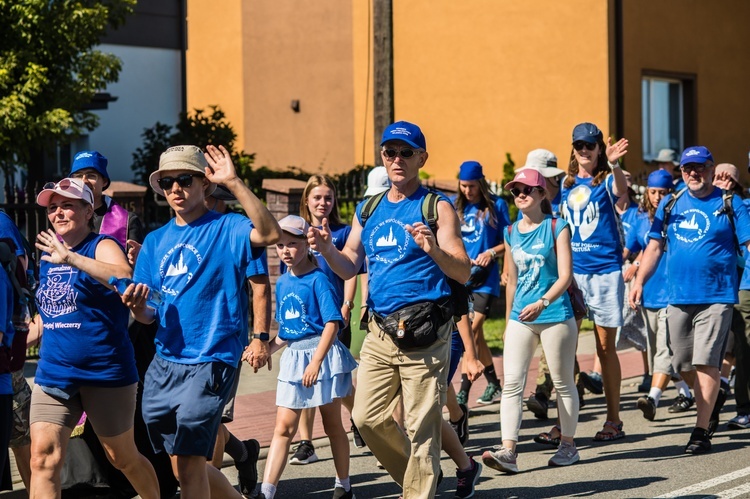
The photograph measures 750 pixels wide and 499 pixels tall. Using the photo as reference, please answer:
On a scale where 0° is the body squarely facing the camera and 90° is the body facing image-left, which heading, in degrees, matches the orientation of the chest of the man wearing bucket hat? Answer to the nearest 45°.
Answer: approximately 45°

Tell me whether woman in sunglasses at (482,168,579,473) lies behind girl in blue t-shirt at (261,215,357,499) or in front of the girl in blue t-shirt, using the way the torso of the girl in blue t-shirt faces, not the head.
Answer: behind

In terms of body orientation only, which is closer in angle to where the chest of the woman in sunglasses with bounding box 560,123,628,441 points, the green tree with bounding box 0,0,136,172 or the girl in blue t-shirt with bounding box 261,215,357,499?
the girl in blue t-shirt

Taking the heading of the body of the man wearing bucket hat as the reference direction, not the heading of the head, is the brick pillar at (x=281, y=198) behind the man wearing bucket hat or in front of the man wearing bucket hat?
behind

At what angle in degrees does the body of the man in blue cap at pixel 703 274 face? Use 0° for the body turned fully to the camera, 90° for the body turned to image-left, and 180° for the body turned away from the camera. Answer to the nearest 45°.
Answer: approximately 45°

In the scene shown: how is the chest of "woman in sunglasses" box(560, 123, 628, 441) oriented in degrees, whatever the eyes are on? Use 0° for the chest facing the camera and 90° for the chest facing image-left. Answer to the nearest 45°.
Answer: approximately 45°

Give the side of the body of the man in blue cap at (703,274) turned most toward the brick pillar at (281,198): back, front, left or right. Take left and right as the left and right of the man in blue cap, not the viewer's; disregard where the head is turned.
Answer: right
